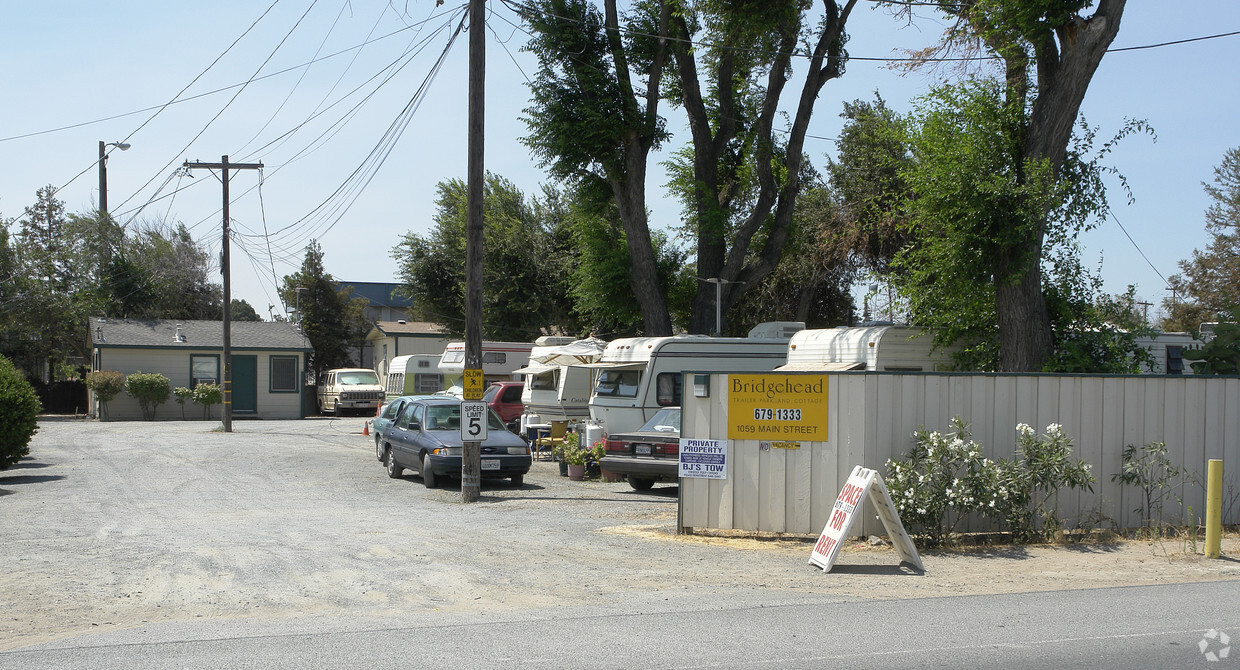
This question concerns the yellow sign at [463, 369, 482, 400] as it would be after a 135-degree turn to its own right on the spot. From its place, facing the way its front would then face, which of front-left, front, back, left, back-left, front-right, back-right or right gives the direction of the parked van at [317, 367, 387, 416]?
front-right

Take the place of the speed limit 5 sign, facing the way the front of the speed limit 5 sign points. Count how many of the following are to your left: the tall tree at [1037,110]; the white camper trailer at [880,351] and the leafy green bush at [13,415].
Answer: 2

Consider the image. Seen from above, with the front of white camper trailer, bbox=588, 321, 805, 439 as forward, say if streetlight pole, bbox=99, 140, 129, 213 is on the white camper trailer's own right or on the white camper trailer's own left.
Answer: on the white camper trailer's own right

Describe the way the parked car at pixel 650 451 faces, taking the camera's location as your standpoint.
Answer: facing away from the viewer and to the right of the viewer

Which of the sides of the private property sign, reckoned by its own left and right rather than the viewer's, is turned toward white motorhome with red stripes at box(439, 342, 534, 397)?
back

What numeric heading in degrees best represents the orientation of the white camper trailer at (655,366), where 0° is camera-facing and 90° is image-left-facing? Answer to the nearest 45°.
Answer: approximately 45°

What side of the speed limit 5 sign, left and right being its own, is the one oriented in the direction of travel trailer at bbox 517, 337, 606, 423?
back

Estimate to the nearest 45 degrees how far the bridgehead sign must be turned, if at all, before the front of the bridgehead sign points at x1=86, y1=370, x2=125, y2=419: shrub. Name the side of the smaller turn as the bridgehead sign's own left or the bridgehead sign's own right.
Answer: approximately 135° to the bridgehead sign's own right

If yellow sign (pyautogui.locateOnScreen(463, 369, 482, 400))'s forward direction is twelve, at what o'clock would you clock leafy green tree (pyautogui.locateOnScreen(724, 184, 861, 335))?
The leafy green tree is roughly at 7 o'clock from the yellow sign.
